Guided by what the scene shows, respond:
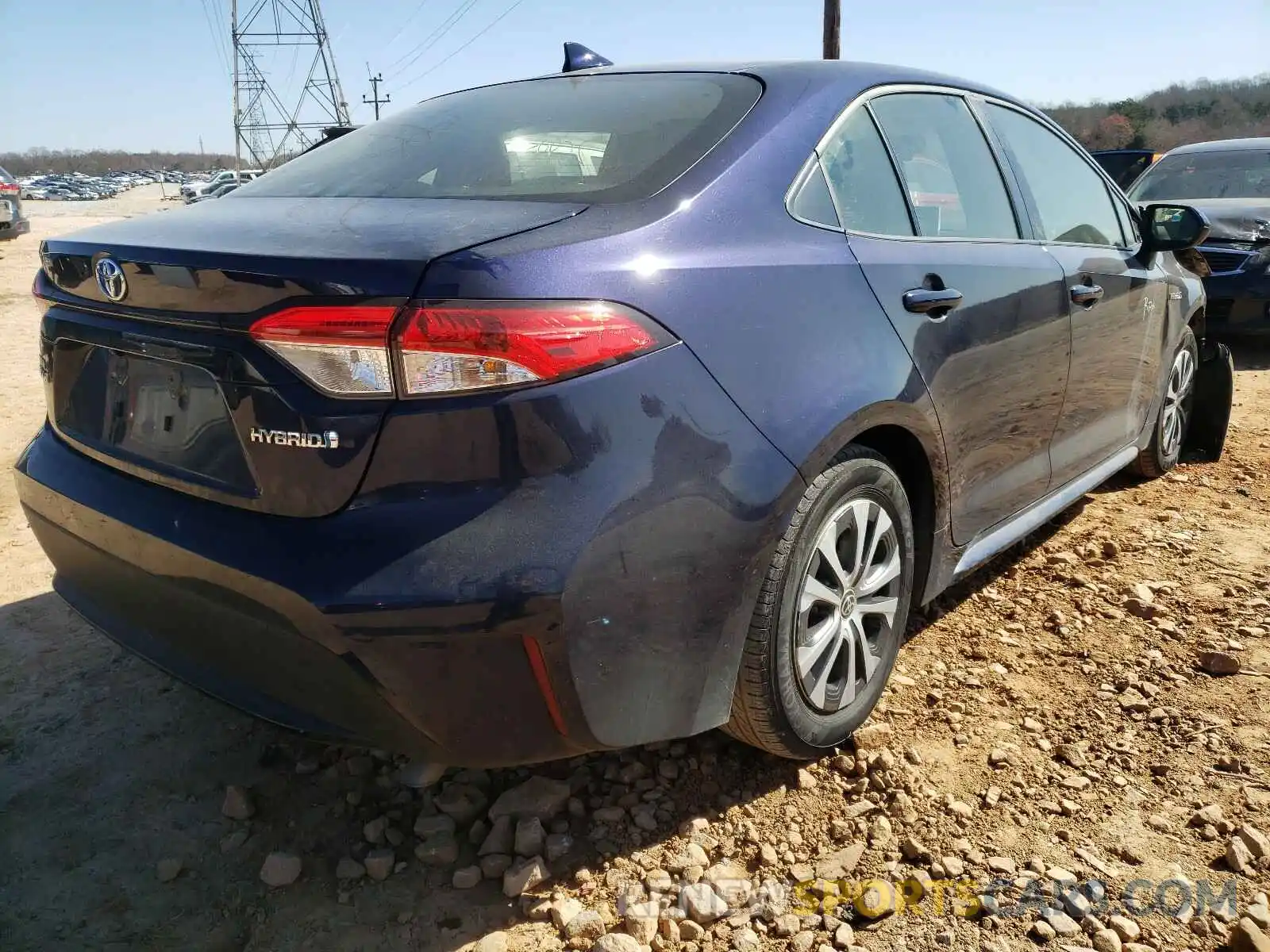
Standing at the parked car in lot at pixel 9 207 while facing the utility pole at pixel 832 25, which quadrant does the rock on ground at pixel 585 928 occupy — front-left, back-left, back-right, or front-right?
front-right

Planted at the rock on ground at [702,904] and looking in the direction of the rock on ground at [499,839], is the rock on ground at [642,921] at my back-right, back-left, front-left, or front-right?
front-left

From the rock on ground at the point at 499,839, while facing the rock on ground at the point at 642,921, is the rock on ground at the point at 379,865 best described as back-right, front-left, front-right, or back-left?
back-right

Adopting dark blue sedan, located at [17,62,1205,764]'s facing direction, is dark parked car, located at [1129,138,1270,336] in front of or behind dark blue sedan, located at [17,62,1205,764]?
in front

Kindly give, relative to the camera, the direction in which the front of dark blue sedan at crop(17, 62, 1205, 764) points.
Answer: facing away from the viewer and to the right of the viewer

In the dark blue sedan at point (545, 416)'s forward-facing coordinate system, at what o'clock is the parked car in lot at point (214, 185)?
The parked car in lot is roughly at 10 o'clock from the dark blue sedan.

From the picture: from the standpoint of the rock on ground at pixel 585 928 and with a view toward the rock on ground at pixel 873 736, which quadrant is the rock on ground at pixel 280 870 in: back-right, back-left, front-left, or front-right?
back-left
